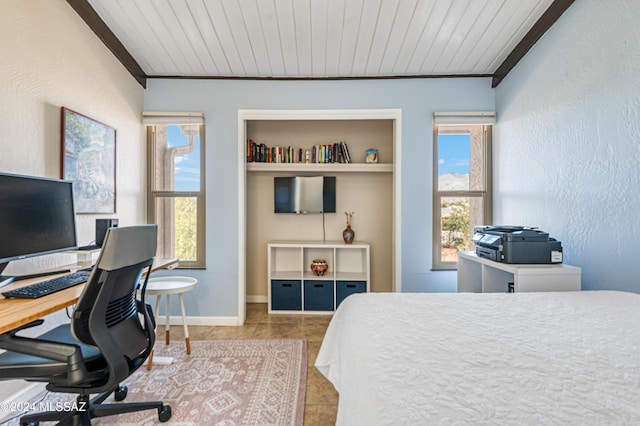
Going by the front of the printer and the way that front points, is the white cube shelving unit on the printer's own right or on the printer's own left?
on the printer's own right

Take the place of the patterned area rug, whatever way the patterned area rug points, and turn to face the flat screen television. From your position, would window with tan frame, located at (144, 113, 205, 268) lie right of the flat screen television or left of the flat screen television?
left

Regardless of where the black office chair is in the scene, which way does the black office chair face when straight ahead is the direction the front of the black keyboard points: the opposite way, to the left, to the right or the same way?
the opposite way

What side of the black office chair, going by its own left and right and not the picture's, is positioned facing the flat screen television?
right

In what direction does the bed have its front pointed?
to the viewer's left

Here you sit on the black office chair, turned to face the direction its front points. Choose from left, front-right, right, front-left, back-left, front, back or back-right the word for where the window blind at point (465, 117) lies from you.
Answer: back-right

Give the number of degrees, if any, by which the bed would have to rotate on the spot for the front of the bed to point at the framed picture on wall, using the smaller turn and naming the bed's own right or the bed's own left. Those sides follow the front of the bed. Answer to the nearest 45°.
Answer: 0° — it already faces it

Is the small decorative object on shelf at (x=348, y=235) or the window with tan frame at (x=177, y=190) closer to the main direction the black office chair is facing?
the window with tan frame

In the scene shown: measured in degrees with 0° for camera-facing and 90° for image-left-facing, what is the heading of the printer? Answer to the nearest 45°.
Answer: approximately 45°

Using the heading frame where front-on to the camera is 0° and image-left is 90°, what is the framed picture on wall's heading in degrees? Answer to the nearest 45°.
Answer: approximately 315°

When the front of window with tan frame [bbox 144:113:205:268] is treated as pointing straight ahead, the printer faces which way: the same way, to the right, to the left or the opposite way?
to the right

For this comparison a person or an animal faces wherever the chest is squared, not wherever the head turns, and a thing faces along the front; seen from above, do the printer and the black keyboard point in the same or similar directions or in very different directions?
very different directions

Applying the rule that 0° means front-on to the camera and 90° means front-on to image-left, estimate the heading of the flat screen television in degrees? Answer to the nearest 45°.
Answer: approximately 0°

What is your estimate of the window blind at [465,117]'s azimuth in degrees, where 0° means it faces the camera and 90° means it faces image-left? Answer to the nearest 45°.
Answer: approximately 0°
